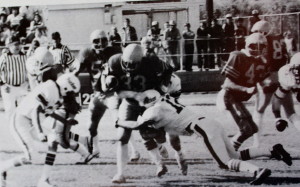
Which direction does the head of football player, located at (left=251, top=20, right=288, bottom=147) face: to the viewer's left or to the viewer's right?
to the viewer's left

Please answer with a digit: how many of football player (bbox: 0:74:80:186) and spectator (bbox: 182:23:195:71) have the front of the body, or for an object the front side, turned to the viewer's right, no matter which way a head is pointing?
1

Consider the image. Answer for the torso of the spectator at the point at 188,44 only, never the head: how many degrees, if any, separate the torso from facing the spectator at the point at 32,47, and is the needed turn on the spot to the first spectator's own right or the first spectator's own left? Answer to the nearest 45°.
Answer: approximately 90° to the first spectator's own right

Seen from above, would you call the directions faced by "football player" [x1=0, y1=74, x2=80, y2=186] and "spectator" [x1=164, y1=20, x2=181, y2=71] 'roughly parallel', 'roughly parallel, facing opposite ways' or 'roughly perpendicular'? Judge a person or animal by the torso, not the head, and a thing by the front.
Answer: roughly perpendicular

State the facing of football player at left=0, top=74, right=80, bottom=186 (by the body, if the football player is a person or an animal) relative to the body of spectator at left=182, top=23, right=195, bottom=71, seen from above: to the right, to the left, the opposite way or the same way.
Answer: to the left

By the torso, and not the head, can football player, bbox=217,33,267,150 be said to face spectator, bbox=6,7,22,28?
no

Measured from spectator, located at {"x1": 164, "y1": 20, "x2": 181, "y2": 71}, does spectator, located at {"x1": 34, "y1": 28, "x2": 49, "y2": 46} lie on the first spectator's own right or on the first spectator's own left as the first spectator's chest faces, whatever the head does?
on the first spectator's own right

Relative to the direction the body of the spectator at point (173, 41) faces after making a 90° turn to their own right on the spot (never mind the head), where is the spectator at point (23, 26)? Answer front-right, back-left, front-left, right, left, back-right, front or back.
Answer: front

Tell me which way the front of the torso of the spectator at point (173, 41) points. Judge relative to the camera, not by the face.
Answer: toward the camera

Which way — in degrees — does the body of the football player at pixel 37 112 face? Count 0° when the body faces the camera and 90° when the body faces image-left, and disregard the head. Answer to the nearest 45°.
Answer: approximately 270°

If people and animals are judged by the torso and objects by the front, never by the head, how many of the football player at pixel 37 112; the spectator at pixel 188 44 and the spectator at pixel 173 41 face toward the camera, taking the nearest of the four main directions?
2

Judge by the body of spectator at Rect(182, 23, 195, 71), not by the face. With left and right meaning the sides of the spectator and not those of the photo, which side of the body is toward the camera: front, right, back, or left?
front

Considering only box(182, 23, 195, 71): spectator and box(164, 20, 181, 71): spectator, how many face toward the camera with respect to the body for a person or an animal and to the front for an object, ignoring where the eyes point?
2
